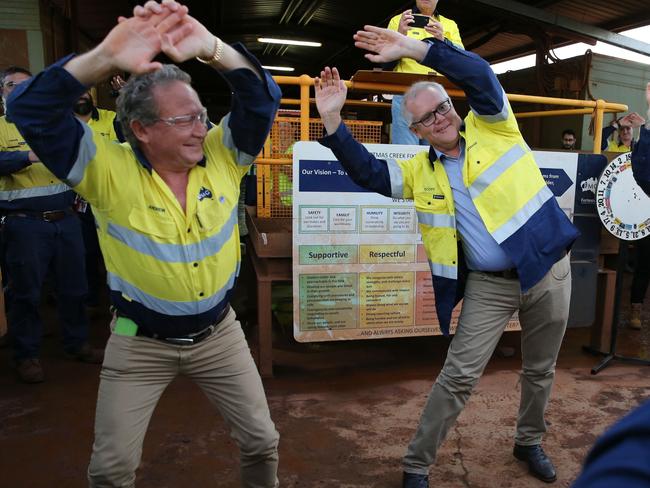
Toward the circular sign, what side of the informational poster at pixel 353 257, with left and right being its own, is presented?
left

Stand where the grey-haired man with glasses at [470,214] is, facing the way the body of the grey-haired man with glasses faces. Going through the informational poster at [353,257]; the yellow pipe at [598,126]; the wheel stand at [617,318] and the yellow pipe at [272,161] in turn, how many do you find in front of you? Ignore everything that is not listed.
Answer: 0

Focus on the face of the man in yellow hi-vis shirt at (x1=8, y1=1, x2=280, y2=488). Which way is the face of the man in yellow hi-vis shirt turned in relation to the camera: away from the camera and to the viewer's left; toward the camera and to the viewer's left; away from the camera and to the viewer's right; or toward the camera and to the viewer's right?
toward the camera and to the viewer's right

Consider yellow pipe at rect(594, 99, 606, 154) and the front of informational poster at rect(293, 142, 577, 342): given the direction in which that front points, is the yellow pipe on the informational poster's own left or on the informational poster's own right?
on the informational poster's own left

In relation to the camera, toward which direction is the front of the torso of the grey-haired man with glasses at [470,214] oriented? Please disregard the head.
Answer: toward the camera

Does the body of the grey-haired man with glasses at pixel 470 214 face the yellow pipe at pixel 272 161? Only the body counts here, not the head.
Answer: no

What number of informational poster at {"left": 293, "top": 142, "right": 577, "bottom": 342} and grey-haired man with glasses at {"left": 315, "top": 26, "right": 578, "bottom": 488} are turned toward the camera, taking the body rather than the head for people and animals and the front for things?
2

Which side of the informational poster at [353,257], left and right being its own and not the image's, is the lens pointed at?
front

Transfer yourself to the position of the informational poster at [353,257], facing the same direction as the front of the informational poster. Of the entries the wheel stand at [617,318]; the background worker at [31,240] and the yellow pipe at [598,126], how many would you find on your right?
1

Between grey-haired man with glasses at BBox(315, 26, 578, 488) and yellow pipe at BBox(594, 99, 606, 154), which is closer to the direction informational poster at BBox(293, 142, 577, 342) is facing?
the grey-haired man with glasses

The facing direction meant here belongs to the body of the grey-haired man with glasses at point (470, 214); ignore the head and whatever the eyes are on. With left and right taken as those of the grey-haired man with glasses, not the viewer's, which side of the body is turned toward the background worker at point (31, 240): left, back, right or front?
right

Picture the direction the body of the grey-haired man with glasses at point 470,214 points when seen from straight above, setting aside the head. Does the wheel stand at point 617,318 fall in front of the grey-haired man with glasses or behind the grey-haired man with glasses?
behind

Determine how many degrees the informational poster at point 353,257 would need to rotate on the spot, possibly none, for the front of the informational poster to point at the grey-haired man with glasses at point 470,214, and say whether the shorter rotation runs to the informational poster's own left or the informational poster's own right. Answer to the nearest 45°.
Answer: approximately 45° to the informational poster's own left

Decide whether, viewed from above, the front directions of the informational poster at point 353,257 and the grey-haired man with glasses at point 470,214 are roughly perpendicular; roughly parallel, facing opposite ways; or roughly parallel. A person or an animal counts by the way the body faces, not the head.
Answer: roughly parallel

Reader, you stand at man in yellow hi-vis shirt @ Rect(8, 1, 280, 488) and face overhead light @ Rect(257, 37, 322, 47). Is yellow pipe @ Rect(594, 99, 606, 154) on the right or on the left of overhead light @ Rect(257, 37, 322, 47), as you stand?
right

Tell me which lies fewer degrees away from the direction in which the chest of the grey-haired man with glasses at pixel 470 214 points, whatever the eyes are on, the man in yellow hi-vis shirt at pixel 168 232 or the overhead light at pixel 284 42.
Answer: the man in yellow hi-vis shirt

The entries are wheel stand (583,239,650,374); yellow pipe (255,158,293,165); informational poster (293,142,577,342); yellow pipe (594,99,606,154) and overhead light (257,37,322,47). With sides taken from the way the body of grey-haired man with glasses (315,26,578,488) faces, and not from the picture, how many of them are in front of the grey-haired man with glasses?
0

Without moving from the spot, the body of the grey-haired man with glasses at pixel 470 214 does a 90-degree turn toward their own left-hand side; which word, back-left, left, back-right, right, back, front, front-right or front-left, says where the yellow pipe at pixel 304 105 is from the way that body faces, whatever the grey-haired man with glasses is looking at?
back-left

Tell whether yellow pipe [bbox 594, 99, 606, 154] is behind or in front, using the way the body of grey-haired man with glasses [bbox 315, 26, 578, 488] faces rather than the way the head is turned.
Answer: behind

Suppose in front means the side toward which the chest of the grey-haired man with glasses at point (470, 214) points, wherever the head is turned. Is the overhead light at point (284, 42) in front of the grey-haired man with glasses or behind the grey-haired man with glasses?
behind
